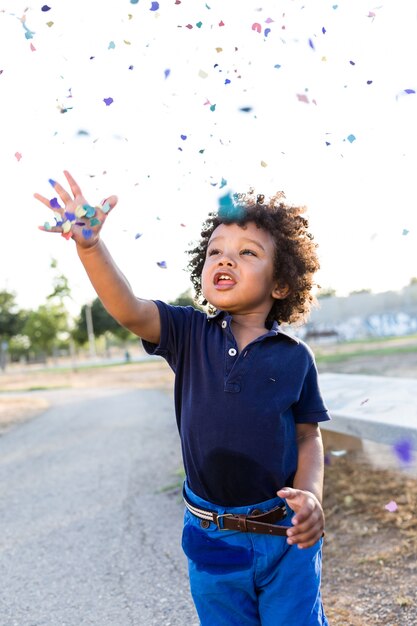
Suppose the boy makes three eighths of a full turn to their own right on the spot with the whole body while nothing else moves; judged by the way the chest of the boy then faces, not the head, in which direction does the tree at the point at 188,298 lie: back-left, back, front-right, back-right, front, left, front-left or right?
front

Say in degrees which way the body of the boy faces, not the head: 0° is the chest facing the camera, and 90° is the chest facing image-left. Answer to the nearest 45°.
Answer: approximately 45°

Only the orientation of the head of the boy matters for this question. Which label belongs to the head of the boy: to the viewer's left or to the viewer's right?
to the viewer's left
